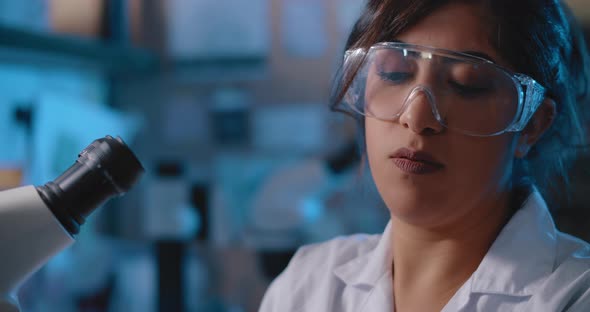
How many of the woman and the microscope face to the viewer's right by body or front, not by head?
1

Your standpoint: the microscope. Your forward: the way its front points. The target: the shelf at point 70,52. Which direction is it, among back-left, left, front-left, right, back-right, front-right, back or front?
left

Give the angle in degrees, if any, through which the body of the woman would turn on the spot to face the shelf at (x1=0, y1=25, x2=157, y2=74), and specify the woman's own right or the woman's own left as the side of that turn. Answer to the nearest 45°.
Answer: approximately 90° to the woman's own right

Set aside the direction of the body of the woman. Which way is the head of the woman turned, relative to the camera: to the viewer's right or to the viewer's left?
to the viewer's left

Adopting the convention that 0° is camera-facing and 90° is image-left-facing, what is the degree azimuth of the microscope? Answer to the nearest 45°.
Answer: approximately 270°
